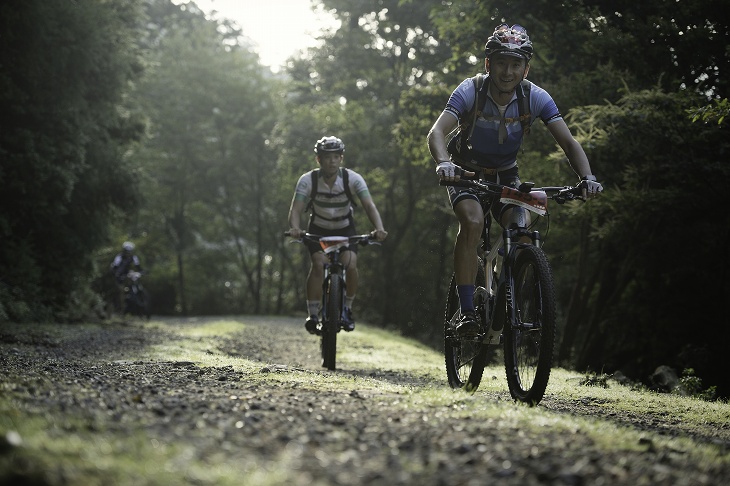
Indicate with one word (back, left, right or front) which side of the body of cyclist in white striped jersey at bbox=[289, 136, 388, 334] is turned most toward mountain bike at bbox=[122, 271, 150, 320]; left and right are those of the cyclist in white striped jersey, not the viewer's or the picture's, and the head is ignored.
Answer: back

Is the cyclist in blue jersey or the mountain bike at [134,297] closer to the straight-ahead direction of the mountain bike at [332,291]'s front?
the cyclist in blue jersey

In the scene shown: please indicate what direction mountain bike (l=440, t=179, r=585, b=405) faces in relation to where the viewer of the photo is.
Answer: facing the viewer and to the right of the viewer

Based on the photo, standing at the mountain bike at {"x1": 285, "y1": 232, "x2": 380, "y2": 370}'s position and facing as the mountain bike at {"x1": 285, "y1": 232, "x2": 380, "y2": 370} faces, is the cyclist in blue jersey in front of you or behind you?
in front

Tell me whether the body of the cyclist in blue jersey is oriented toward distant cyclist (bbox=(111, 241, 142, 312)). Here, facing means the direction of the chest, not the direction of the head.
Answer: no

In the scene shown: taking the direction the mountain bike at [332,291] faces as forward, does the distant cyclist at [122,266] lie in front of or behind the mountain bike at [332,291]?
behind

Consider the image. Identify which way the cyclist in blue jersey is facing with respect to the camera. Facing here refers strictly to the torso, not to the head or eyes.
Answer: toward the camera

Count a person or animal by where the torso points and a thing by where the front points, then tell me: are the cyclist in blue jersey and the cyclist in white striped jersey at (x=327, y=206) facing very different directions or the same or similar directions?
same or similar directions

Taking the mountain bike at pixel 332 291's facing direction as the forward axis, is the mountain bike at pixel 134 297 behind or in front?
behind

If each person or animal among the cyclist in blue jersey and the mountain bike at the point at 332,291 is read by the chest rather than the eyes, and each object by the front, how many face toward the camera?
2

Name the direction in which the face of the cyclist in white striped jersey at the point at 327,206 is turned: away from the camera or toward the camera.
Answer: toward the camera

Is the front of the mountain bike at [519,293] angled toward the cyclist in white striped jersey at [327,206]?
no

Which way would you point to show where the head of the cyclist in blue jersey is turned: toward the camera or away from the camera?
toward the camera

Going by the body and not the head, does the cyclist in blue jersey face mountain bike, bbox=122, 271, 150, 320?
no

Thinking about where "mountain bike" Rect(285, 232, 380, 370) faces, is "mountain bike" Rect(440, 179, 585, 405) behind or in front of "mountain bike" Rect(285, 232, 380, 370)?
in front

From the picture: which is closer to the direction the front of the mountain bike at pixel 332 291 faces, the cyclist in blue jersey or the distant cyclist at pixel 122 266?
the cyclist in blue jersey

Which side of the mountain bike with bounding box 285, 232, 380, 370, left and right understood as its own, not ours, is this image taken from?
front
